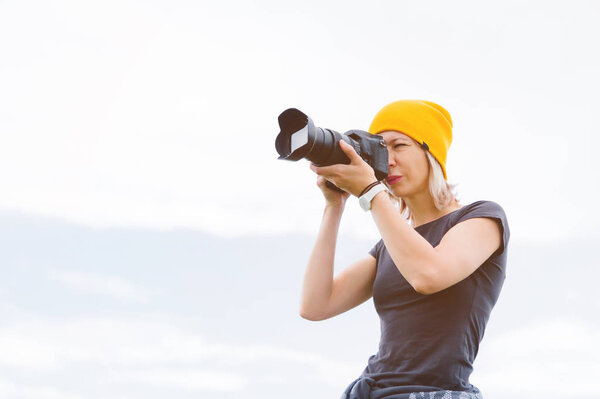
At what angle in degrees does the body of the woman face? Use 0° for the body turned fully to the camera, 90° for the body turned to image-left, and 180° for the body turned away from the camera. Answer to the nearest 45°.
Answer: approximately 45°

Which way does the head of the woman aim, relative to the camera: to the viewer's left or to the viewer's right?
to the viewer's left
